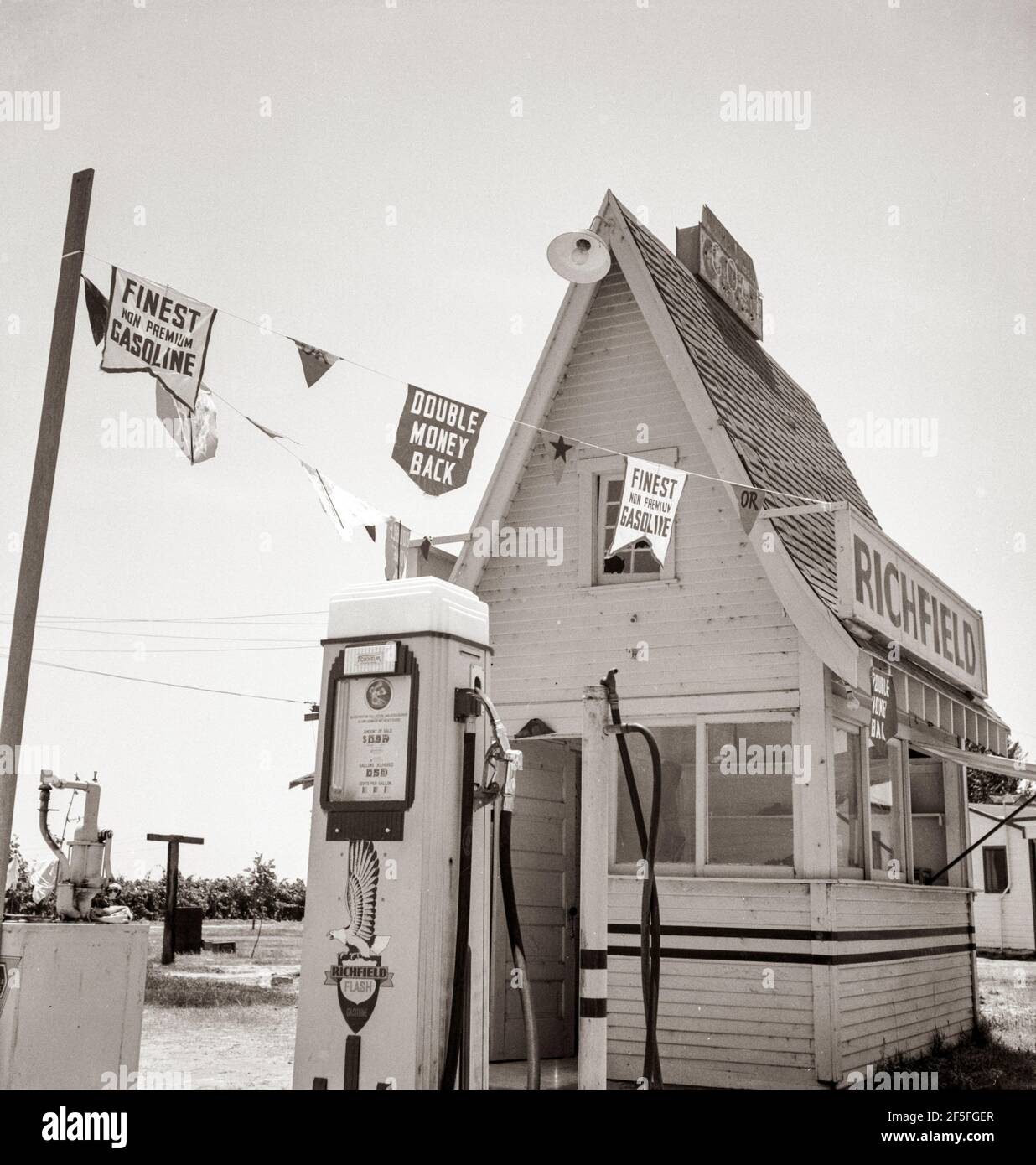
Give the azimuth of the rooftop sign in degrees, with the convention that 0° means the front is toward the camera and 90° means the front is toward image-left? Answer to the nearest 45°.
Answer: approximately 315°

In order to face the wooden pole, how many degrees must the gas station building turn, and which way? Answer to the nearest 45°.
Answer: approximately 45° to its right

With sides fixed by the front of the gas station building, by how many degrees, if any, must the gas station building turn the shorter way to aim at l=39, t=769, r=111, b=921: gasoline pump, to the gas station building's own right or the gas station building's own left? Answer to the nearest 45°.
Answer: approximately 45° to the gas station building's own right

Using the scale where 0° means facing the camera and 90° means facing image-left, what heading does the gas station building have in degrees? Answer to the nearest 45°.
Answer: approximately 0°

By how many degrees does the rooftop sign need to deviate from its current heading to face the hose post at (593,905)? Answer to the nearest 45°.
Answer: approximately 45° to its right

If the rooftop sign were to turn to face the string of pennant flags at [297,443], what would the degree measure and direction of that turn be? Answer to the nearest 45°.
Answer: approximately 90° to its right
